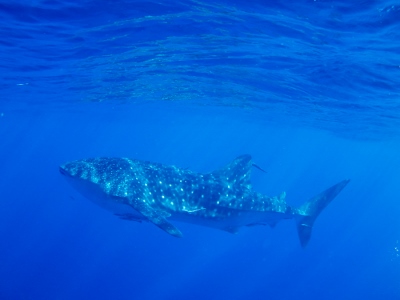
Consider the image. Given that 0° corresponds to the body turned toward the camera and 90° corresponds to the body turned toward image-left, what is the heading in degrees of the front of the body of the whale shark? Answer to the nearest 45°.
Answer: approximately 90°
